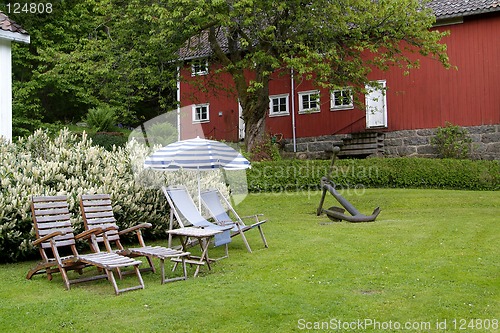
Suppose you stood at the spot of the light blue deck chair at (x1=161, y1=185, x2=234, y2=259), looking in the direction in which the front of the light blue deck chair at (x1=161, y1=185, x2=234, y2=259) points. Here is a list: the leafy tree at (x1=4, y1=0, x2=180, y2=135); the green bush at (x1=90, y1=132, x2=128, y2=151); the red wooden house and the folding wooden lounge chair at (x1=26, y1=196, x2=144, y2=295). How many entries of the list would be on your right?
1

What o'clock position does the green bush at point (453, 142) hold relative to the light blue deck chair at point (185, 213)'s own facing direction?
The green bush is roughly at 9 o'clock from the light blue deck chair.

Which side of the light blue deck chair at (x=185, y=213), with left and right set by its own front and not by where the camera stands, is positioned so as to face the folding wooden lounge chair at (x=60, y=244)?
right

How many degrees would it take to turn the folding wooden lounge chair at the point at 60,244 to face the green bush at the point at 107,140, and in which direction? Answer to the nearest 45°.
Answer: approximately 135° to its left

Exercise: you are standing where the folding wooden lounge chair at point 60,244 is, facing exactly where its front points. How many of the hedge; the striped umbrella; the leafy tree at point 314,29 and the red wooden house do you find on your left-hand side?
4

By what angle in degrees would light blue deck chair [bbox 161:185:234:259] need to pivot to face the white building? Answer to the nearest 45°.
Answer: approximately 180°

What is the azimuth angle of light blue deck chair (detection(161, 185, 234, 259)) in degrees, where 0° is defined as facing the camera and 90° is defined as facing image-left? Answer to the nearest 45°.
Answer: approximately 315°

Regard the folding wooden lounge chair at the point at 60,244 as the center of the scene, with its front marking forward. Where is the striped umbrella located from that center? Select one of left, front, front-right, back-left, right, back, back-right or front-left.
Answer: left

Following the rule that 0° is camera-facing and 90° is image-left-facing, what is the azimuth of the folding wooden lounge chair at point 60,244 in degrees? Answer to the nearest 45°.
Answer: approximately 315°

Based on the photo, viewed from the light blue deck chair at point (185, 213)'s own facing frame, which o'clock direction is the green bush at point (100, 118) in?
The green bush is roughly at 7 o'clock from the light blue deck chair.

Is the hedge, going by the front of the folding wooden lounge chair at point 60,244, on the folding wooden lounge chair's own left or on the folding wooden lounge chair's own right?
on the folding wooden lounge chair's own left

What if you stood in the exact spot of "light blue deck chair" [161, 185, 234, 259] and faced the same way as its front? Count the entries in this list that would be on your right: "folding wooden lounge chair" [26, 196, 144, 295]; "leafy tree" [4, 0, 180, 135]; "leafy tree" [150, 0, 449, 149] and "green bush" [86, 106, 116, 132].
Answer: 1
